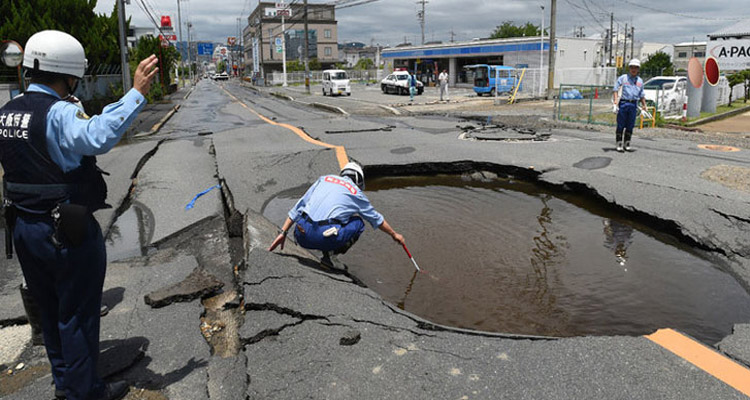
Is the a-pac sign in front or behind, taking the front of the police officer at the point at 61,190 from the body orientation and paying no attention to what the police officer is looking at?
in front

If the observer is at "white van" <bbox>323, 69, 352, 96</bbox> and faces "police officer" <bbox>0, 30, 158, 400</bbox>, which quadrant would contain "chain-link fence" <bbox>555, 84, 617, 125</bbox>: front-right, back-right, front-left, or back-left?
front-left

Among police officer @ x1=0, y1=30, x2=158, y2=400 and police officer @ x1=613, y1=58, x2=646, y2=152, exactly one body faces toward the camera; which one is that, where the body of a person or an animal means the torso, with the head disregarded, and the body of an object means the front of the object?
police officer @ x1=613, y1=58, x2=646, y2=152

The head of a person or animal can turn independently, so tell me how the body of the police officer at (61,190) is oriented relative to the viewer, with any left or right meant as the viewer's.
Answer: facing away from the viewer and to the right of the viewer

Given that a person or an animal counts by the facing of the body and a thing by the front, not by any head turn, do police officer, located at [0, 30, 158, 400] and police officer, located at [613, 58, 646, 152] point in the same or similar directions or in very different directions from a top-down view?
very different directions

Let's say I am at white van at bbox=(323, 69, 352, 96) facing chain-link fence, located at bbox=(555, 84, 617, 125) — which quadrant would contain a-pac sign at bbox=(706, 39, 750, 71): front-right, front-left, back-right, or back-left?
front-left

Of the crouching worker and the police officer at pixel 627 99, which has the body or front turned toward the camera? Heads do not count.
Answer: the police officer

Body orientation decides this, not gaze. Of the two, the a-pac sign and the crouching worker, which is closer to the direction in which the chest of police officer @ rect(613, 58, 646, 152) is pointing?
the crouching worker

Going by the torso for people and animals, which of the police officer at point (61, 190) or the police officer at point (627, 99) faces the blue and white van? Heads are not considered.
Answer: the police officer at point (61, 190)

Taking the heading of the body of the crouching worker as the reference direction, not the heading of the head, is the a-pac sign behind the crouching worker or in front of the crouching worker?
in front

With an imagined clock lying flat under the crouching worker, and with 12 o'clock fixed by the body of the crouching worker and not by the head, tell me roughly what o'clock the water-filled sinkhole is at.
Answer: The water-filled sinkhole is roughly at 1 o'clock from the crouching worker.

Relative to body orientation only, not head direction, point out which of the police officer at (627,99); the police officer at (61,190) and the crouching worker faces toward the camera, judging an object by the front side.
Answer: the police officer at (627,99)

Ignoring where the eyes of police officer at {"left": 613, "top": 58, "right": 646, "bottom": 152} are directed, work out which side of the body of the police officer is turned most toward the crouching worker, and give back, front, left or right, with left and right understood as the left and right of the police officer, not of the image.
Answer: front

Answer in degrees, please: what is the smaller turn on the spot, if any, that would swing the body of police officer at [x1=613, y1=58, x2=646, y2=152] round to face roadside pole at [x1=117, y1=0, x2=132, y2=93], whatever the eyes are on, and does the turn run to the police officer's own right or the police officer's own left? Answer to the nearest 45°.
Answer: approximately 90° to the police officer's own right

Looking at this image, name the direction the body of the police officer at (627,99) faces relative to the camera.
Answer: toward the camera

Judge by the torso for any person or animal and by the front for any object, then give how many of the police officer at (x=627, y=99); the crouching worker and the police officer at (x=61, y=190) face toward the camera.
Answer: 1

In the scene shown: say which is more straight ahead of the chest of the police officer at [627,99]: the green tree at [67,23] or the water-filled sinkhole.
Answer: the water-filled sinkhole

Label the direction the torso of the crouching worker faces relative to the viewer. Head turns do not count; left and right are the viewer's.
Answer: facing away from the viewer and to the right of the viewer
